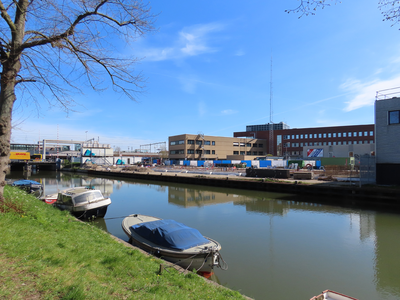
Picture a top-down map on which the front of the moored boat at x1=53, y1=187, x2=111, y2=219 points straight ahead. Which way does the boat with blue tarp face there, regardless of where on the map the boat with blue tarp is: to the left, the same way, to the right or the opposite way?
the opposite way

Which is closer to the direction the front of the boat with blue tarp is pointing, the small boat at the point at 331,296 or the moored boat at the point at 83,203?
the moored boat

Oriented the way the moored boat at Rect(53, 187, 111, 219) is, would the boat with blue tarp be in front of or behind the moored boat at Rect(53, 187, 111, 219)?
in front

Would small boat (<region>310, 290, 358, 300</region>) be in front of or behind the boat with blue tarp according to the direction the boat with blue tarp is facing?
behind

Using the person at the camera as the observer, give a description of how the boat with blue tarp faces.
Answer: facing away from the viewer and to the left of the viewer

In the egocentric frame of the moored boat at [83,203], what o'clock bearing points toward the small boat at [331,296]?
The small boat is roughly at 1 o'clock from the moored boat.

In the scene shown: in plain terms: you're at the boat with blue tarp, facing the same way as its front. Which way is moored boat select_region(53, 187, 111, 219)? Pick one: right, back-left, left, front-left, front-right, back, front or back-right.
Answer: front
